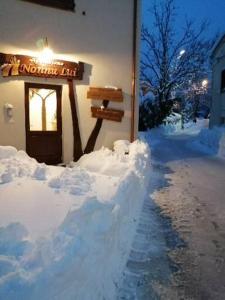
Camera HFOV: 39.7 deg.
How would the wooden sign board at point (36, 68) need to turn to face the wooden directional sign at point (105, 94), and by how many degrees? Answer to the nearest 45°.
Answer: approximately 90° to its left

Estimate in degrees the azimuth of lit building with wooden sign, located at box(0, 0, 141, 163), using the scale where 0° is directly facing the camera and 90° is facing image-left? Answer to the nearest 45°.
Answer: approximately 0°

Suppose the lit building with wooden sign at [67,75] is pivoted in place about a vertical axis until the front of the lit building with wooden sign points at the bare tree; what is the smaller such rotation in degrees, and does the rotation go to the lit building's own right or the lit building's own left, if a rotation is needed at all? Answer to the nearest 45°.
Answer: approximately 135° to the lit building's own left

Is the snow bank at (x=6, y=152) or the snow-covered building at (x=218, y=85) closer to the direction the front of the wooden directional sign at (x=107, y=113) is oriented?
the snow bank

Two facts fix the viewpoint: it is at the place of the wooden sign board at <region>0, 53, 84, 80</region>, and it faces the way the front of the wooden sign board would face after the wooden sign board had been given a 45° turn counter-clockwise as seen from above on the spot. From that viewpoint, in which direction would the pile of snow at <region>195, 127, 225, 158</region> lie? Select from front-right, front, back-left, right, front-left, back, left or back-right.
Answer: left

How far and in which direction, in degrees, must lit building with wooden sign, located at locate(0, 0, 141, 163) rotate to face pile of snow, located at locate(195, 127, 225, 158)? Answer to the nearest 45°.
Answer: approximately 135° to its left

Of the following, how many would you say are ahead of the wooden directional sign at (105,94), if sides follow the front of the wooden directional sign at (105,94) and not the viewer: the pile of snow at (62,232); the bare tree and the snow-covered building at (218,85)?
1
